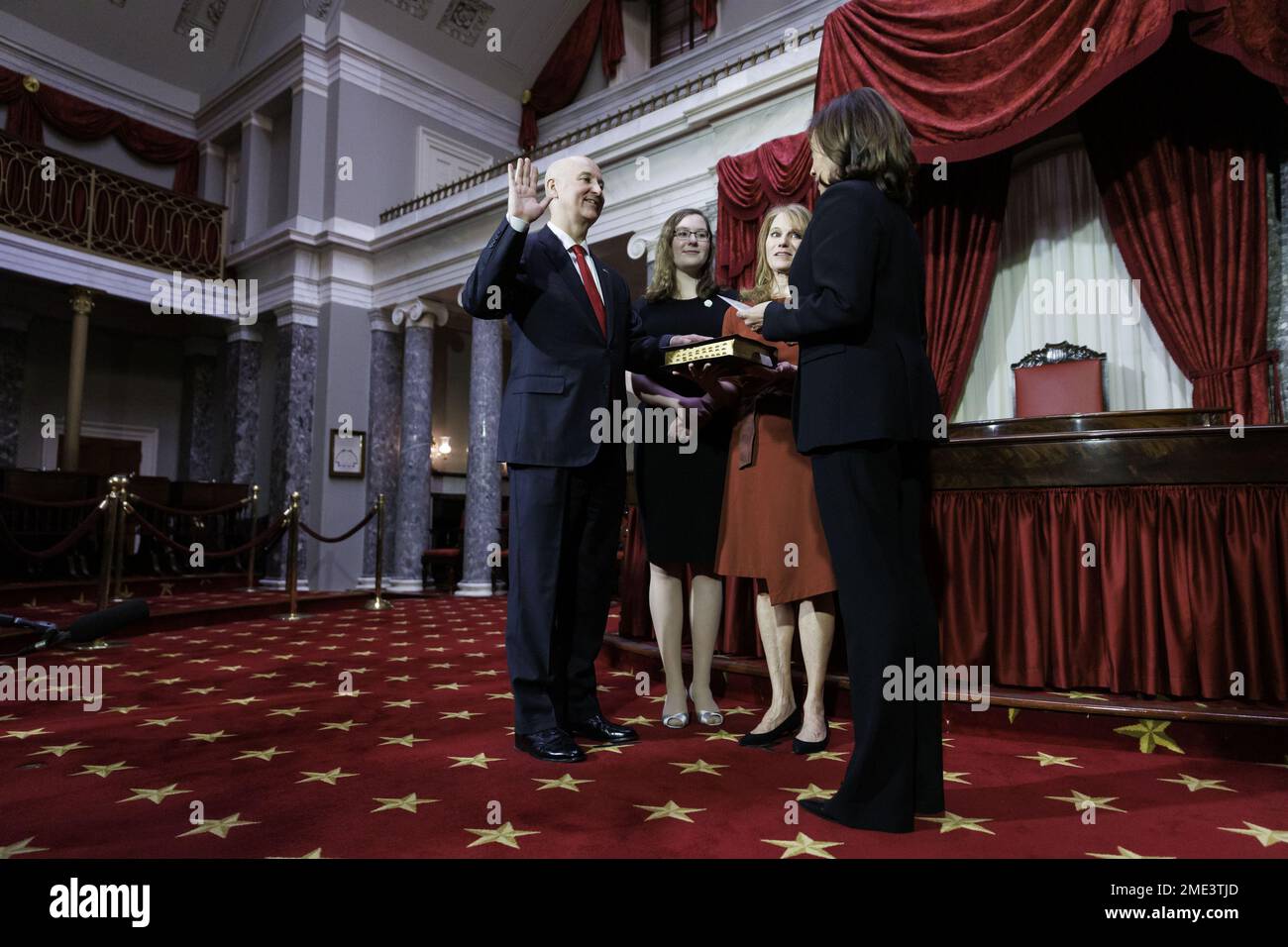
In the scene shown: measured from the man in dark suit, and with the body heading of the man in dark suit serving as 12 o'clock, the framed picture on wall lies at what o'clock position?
The framed picture on wall is roughly at 7 o'clock from the man in dark suit.

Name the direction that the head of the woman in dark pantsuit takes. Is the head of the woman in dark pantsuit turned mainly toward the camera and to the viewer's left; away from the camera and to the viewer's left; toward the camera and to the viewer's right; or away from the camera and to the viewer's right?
away from the camera and to the viewer's left

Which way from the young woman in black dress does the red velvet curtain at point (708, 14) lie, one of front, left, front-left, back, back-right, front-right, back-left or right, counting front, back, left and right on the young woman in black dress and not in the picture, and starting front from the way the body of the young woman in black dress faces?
back

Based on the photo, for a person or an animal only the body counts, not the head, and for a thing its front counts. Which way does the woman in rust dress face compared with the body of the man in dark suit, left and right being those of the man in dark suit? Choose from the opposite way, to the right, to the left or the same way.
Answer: to the right

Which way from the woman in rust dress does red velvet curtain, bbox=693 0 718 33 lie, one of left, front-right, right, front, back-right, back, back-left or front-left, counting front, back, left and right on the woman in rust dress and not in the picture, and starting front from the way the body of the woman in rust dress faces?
back-right

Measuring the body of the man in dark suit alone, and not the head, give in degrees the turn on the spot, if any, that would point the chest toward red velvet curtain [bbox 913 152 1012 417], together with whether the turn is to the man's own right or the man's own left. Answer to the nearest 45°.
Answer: approximately 90° to the man's own left

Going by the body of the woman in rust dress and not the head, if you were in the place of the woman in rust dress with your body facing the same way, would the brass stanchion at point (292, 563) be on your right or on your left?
on your right

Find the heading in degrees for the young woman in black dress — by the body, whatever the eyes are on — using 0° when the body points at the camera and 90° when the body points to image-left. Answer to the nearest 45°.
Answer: approximately 0°

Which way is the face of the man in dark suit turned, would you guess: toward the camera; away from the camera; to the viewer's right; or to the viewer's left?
to the viewer's right

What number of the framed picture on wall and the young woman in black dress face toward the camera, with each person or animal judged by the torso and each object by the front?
2

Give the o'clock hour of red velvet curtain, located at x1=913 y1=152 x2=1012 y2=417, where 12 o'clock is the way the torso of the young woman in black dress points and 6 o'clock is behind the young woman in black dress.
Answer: The red velvet curtain is roughly at 7 o'clock from the young woman in black dress.

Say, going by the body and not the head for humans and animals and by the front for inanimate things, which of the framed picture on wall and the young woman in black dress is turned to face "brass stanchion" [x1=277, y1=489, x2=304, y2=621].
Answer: the framed picture on wall
